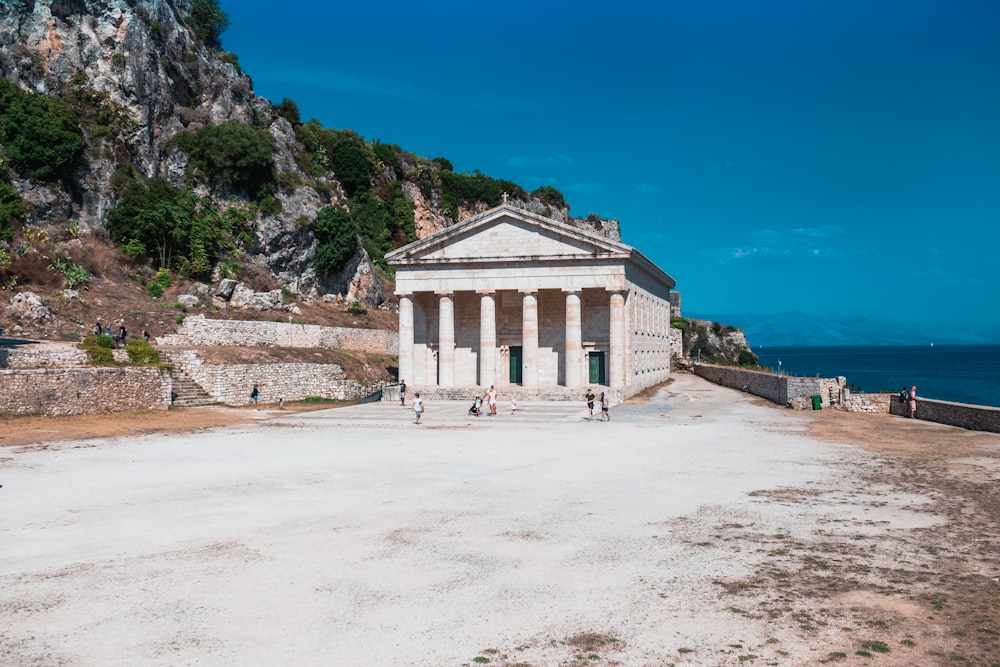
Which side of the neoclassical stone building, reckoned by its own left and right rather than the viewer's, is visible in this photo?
front

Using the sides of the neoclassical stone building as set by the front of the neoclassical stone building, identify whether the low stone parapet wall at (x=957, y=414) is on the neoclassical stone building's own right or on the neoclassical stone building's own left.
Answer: on the neoclassical stone building's own left

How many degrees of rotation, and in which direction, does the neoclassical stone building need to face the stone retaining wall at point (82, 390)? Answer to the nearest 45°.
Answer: approximately 45° to its right

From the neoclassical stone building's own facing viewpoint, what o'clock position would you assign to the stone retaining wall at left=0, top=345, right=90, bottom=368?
The stone retaining wall is roughly at 2 o'clock from the neoclassical stone building.

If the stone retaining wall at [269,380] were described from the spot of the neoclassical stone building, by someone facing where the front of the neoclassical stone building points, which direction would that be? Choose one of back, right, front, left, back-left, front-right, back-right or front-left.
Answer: right

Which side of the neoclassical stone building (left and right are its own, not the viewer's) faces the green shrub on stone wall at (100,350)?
right

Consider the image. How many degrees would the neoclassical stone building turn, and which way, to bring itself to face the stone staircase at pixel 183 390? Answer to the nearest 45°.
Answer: approximately 90° to its right

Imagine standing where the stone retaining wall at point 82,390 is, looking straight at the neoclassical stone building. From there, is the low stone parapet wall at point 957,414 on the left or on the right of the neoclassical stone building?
right
